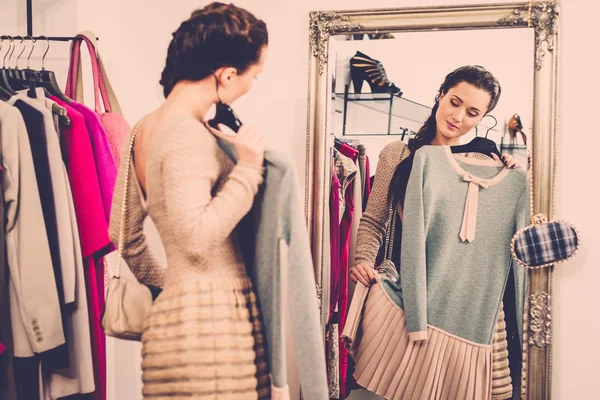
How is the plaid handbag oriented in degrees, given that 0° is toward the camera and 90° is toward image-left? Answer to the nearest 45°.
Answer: approximately 0°

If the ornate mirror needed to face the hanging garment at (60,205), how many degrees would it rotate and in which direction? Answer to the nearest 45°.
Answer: approximately 45° to its right

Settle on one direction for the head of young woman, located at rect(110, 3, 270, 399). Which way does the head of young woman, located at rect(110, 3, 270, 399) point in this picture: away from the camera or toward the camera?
away from the camera

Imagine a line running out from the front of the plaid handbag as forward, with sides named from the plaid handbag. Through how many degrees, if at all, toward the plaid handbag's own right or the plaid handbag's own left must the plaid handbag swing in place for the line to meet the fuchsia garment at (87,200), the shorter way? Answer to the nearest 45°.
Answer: approximately 45° to the plaid handbag's own right

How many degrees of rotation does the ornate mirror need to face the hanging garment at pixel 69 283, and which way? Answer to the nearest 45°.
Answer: approximately 45° to its right

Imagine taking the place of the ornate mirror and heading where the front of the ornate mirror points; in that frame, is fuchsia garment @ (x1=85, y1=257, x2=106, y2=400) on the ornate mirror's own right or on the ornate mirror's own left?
on the ornate mirror's own right

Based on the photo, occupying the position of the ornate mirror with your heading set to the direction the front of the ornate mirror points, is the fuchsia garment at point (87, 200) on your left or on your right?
on your right

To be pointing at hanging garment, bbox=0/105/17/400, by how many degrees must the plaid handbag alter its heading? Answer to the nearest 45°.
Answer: approximately 45° to its right
